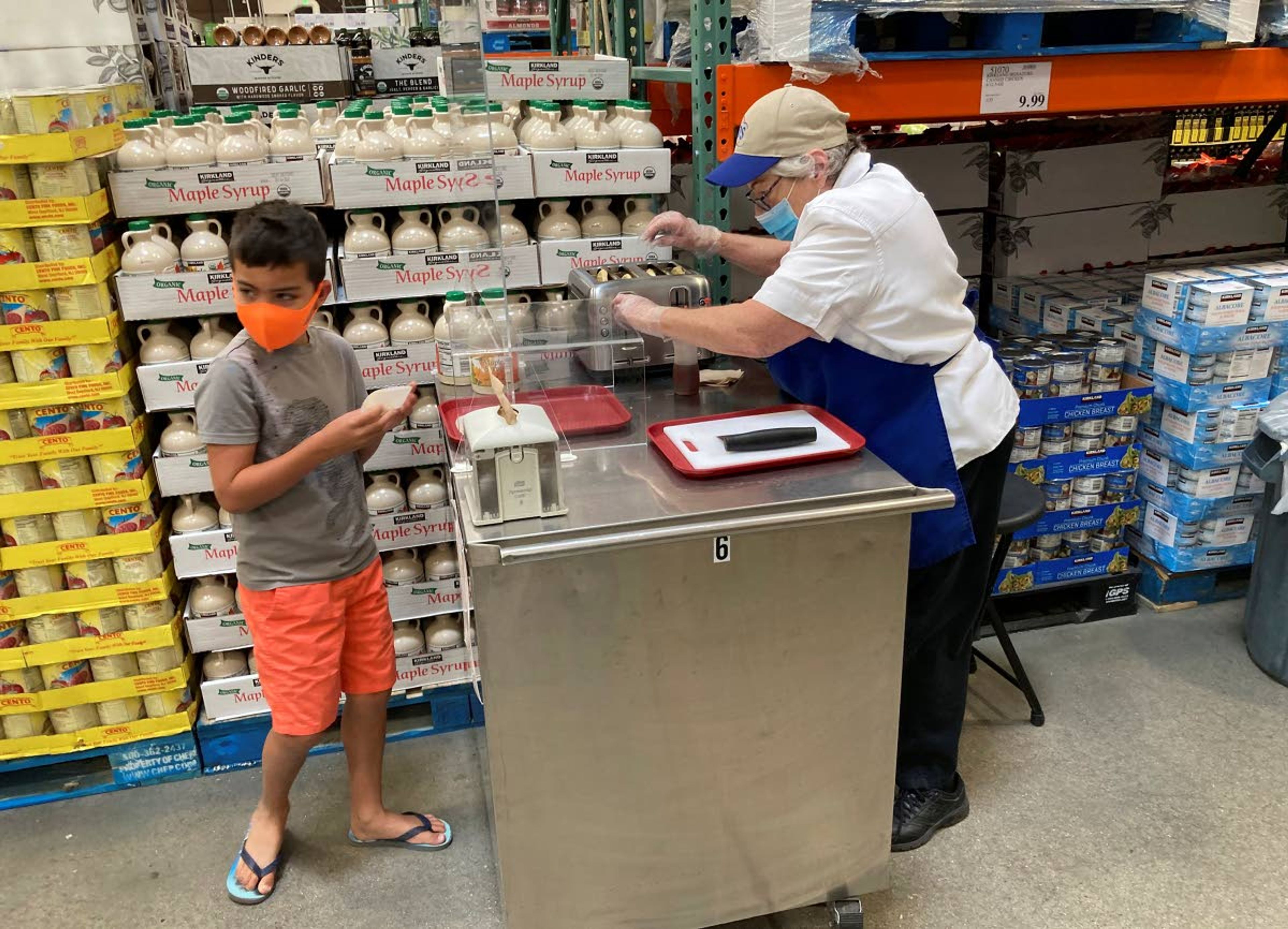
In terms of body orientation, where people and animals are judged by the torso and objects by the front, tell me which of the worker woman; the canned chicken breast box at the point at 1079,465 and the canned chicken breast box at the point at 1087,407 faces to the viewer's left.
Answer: the worker woman

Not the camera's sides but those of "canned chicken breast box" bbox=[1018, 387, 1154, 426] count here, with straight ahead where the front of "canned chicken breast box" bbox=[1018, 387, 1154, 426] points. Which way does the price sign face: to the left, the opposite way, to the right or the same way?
the same way

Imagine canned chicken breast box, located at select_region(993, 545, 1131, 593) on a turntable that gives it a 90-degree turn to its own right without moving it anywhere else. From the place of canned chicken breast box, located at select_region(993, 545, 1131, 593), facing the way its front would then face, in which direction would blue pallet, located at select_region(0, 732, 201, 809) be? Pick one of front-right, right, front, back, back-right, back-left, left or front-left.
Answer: front-left

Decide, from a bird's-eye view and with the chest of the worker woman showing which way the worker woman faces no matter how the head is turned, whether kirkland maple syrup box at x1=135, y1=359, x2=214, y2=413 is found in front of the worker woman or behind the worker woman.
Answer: in front

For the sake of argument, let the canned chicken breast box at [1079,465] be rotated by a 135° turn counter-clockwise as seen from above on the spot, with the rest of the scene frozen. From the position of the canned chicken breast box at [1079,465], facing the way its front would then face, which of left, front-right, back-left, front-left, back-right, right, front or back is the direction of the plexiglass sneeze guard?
back

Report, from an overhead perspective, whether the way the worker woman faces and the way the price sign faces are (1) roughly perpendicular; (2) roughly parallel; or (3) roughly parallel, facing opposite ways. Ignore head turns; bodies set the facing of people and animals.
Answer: roughly perpendicular

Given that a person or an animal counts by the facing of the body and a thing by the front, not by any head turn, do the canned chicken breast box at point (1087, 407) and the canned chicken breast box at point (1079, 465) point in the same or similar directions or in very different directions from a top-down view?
same or similar directions

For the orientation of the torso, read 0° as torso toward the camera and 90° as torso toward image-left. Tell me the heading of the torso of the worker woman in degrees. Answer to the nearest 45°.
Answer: approximately 90°

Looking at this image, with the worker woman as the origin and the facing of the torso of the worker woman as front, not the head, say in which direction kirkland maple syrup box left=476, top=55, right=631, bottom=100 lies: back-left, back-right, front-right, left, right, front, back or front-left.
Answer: front-right

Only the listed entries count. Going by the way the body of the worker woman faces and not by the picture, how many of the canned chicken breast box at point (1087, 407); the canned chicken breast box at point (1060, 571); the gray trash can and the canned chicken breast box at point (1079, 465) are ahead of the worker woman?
0

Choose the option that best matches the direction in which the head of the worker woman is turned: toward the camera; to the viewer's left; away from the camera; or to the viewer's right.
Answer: to the viewer's left

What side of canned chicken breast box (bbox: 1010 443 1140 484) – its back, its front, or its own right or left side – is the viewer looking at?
front

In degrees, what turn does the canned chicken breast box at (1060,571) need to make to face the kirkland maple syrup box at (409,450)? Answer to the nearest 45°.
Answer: approximately 45° to its right

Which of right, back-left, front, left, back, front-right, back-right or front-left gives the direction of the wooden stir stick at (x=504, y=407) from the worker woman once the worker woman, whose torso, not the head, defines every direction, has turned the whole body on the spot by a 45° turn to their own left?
front

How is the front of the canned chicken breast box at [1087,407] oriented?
toward the camera

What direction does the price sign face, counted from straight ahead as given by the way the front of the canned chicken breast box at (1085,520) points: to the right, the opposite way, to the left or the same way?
the same way
